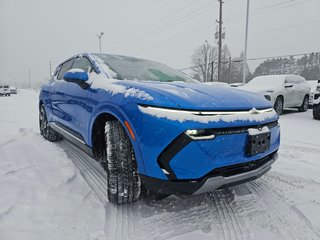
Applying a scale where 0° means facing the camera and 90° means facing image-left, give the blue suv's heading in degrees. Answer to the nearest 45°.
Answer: approximately 315°

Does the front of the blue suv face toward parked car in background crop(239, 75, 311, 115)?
no

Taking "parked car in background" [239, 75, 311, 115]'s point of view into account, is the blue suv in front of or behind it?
in front

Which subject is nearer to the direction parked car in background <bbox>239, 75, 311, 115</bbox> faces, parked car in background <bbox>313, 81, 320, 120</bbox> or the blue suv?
the blue suv

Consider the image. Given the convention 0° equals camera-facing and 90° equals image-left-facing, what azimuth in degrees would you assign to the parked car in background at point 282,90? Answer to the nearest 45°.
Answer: approximately 45°

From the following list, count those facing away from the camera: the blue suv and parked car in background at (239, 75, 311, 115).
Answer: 0

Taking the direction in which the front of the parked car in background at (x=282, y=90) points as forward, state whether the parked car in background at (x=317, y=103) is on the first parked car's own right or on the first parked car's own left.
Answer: on the first parked car's own left

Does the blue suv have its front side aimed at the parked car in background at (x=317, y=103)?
no

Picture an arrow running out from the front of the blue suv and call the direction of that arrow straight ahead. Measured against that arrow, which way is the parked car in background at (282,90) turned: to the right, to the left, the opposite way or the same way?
to the right
